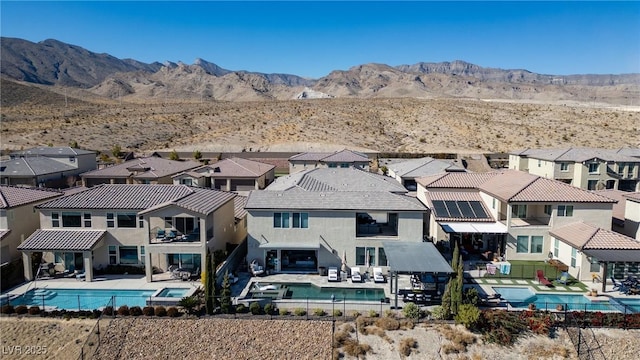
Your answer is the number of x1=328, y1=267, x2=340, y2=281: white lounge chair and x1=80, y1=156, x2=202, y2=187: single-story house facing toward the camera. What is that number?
2

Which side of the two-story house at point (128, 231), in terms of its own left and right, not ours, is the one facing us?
back

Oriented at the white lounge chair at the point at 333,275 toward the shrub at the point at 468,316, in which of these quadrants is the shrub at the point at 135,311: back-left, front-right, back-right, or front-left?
back-right

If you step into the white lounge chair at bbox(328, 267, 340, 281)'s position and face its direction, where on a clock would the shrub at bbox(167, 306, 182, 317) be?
The shrub is roughly at 2 o'clock from the white lounge chair.

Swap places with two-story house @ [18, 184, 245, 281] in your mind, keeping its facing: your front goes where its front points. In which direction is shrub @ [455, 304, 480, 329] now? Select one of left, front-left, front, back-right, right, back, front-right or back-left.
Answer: back-right

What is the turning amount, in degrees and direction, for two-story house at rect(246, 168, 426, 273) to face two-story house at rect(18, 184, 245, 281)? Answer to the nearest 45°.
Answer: approximately 90° to its left

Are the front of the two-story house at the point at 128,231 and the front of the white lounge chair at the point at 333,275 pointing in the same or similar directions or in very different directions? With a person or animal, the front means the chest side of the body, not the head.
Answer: very different directions

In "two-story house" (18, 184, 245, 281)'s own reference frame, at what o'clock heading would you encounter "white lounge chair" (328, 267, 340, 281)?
The white lounge chair is roughly at 4 o'clock from the two-story house.

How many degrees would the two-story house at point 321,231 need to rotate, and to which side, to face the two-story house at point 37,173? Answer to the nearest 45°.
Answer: approximately 45° to its left

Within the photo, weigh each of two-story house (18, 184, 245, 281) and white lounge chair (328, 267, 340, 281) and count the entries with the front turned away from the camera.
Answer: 1

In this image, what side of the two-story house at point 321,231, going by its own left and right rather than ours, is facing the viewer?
back
